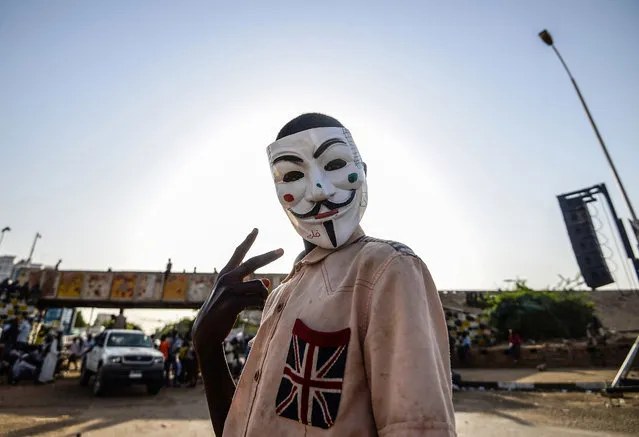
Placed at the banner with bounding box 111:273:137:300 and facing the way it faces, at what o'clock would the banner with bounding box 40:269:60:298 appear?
the banner with bounding box 40:269:60:298 is roughly at 4 o'clock from the banner with bounding box 111:273:137:300.

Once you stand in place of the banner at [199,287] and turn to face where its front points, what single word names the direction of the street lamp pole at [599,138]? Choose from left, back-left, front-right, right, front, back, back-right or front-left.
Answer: front-left

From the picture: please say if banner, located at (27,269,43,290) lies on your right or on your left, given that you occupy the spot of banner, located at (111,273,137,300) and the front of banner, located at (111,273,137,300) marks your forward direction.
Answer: on your right

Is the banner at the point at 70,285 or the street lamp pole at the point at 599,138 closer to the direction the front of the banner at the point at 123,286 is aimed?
the street lamp pole

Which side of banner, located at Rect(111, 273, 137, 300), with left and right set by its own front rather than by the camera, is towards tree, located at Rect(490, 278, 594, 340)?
left

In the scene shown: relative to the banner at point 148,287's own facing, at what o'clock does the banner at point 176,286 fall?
the banner at point 176,286 is roughly at 10 o'clock from the banner at point 148,287.

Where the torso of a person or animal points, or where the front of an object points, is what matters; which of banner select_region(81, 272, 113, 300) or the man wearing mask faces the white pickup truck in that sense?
the banner

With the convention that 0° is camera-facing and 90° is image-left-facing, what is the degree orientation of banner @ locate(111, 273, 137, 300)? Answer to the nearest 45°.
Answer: approximately 0°
